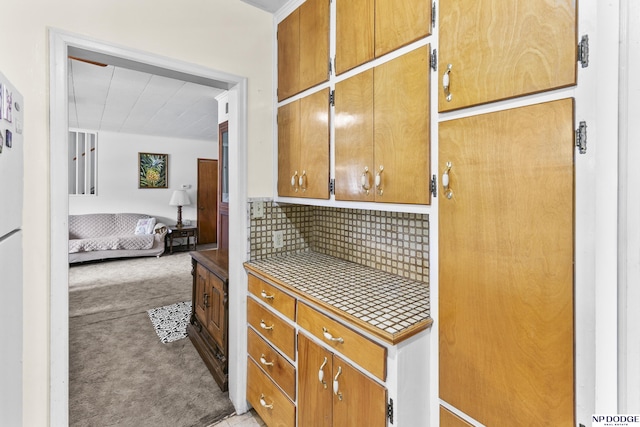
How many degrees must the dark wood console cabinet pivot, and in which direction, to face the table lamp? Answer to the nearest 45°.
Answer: approximately 90° to its right

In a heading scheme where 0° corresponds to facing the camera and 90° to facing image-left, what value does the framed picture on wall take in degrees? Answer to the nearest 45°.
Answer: approximately 0°

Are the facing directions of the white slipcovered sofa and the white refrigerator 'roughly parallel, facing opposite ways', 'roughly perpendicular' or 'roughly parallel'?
roughly perpendicular

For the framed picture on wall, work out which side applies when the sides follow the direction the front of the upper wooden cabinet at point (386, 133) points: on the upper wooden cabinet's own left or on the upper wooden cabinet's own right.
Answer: on the upper wooden cabinet's own right

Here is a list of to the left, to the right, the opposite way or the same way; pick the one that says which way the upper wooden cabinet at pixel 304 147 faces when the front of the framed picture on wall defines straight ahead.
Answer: to the right

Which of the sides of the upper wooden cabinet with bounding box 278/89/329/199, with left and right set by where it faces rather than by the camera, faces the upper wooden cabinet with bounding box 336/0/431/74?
left
